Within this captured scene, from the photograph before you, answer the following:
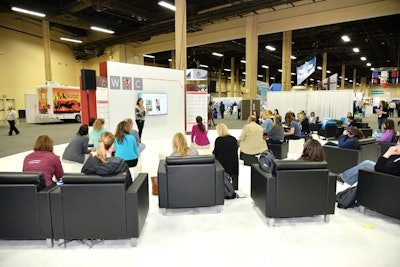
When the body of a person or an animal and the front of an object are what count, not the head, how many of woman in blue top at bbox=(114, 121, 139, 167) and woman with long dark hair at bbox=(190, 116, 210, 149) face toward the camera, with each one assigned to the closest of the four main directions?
0

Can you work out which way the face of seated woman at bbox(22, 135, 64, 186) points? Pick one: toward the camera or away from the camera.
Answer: away from the camera

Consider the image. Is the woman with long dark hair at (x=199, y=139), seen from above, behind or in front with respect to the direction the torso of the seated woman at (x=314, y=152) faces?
in front

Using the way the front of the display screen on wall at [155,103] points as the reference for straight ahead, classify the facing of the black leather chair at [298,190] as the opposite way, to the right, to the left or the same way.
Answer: the opposite way

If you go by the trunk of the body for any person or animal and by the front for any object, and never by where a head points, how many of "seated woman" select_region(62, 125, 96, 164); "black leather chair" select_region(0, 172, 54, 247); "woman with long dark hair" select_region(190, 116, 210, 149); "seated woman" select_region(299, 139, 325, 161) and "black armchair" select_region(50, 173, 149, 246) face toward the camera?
0

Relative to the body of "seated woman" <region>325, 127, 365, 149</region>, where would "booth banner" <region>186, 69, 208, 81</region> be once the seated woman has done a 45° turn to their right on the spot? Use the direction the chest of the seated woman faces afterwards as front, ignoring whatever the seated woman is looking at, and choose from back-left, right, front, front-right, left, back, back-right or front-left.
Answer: front

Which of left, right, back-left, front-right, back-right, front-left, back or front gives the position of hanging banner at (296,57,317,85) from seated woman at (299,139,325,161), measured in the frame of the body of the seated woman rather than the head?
front-right

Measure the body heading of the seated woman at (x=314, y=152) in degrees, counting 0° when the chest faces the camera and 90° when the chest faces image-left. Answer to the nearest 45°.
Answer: approximately 135°

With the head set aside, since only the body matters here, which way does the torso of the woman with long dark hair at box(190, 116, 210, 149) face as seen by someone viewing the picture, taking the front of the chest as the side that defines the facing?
away from the camera

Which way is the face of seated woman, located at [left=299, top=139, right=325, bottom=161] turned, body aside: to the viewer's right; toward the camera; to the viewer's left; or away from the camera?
away from the camera

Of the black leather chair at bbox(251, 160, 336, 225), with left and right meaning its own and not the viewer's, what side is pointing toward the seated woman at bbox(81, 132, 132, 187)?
left

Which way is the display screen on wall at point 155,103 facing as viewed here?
toward the camera

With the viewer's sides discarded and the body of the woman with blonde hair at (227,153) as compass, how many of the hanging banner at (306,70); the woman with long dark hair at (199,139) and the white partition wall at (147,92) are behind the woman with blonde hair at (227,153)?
0

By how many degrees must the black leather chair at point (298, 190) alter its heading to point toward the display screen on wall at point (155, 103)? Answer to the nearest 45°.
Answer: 0° — it already faces it

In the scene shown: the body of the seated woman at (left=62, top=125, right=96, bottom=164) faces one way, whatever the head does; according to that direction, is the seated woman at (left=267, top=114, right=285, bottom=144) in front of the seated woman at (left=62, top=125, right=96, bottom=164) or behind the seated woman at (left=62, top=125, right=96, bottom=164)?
in front

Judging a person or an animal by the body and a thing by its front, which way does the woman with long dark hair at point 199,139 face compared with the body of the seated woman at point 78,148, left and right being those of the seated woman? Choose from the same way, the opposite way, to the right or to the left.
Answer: the same way

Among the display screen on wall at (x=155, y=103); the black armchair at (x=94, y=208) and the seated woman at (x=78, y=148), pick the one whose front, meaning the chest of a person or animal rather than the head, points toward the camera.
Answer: the display screen on wall

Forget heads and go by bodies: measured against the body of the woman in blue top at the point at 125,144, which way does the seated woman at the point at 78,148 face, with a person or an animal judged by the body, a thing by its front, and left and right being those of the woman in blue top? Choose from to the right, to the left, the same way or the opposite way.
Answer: the same way
